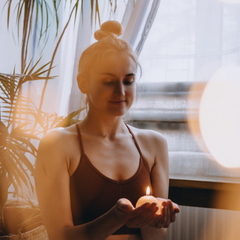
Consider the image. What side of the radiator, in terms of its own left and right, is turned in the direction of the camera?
front

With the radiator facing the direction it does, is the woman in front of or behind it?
in front

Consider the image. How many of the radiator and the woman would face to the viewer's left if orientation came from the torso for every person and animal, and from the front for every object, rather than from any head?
0

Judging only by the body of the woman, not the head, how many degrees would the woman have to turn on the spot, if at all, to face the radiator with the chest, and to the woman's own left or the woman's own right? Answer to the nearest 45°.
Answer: approximately 90° to the woman's own left

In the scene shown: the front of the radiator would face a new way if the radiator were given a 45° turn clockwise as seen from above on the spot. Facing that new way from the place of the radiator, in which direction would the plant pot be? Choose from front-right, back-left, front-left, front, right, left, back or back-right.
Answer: front

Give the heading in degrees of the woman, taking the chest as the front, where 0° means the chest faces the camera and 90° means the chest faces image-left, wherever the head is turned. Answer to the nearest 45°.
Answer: approximately 315°
